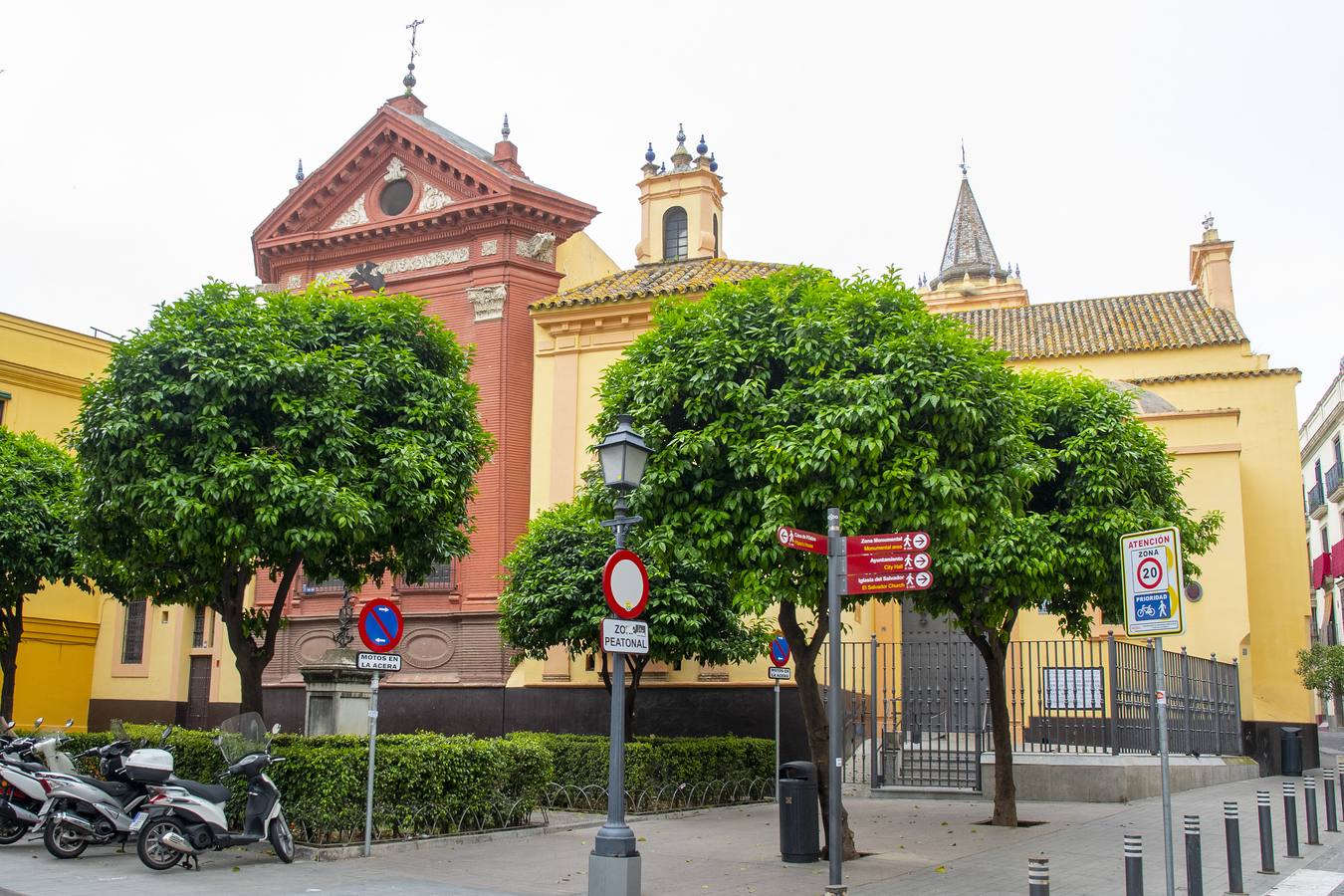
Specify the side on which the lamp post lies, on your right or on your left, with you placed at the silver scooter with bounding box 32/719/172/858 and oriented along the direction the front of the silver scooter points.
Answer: on your right

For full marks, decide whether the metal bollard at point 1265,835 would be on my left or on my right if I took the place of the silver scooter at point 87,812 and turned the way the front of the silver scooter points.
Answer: on my right
